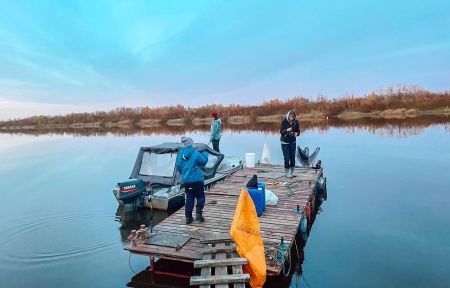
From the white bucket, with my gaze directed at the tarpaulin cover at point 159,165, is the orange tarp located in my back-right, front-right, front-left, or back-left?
front-left

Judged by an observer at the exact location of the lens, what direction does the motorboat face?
facing away from the viewer and to the right of the viewer

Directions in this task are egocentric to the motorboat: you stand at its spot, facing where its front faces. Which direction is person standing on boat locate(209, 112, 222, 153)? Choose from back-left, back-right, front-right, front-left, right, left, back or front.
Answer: front

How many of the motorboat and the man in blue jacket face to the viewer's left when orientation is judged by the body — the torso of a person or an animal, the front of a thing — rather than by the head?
0

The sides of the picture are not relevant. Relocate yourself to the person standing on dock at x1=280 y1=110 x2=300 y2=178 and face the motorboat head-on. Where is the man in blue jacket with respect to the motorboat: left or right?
left

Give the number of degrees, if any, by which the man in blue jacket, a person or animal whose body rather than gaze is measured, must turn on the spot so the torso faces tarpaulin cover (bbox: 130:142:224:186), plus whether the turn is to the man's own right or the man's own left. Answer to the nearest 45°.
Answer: approximately 45° to the man's own left

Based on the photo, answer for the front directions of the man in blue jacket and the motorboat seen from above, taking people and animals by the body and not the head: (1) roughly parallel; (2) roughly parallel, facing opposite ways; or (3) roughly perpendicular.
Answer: roughly parallel

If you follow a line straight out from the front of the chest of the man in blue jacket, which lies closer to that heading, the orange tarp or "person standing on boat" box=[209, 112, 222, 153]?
the person standing on boat

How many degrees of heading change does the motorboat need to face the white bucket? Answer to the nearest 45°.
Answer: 0° — it already faces it

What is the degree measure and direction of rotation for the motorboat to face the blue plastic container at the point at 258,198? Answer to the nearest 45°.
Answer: approximately 90° to its right

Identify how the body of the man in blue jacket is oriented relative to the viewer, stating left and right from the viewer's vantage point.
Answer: facing away from the viewer and to the right of the viewer

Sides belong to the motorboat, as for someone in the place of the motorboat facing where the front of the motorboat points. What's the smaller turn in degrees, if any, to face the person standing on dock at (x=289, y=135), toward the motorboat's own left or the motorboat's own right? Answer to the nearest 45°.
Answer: approximately 45° to the motorboat's own right

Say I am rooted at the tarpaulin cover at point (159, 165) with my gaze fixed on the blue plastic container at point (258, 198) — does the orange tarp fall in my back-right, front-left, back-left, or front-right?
front-right

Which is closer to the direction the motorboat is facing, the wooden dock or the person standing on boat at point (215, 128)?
the person standing on boat
